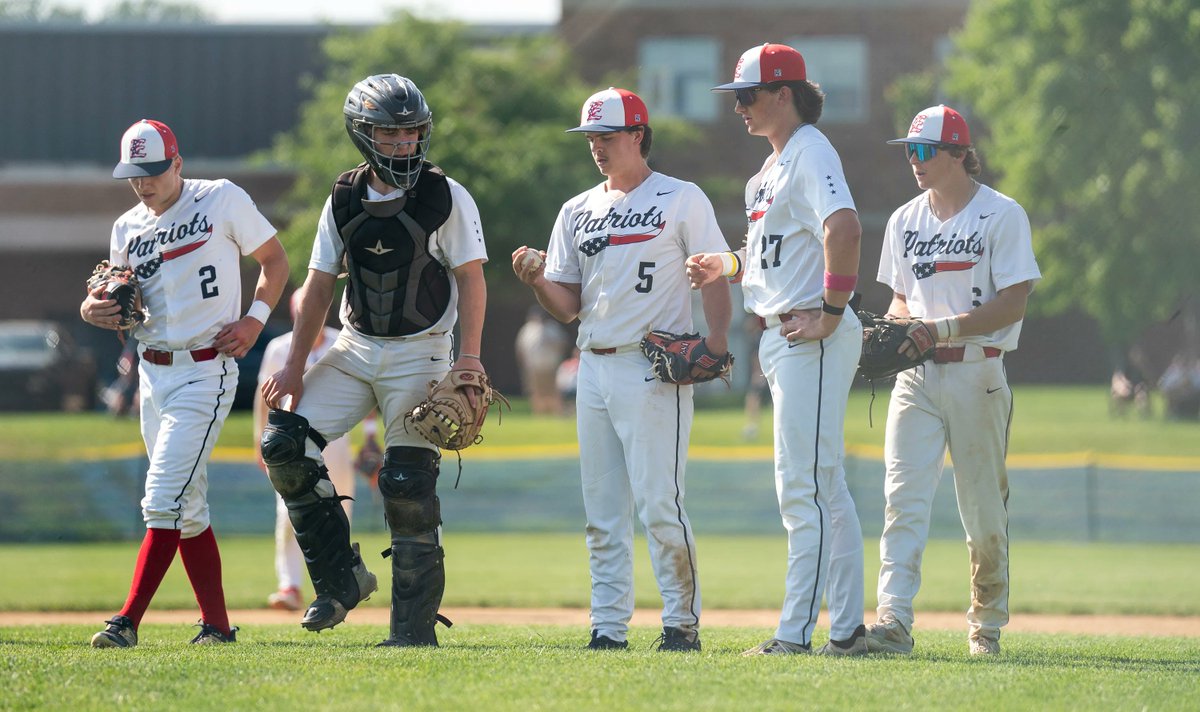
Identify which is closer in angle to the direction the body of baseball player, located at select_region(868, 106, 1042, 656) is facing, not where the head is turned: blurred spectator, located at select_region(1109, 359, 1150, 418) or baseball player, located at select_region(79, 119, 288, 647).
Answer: the baseball player

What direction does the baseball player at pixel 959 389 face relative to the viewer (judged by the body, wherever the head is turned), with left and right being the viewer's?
facing the viewer and to the left of the viewer

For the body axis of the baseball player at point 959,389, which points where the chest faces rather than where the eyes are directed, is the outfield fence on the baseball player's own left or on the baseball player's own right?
on the baseball player's own right

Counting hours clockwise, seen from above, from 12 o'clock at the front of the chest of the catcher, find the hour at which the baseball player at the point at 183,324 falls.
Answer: The baseball player is roughly at 4 o'clock from the catcher.

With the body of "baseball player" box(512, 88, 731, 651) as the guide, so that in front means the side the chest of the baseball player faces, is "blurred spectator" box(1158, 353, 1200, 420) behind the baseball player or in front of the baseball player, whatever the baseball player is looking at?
behind

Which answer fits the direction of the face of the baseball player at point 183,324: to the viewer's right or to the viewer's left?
to the viewer's left

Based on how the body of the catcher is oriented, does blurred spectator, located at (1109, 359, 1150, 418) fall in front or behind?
behind

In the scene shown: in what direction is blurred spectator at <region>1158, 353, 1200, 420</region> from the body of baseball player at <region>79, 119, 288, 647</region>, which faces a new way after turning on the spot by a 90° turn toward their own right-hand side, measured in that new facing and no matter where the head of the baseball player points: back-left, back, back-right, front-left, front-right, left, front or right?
right

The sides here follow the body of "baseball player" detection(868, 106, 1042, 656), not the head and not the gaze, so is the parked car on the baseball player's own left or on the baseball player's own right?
on the baseball player's own right

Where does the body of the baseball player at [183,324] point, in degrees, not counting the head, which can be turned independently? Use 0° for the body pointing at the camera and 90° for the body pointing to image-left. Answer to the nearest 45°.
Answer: approximately 45°

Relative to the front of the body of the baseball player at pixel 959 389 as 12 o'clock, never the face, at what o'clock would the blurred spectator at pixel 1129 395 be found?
The blurred spectator is roughly at 5 o'clock from the baseball player.

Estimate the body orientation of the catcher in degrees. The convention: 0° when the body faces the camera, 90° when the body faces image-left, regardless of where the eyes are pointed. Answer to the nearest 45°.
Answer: approximately 0°

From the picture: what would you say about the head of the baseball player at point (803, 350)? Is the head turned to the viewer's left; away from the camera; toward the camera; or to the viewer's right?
to the viewer's left
